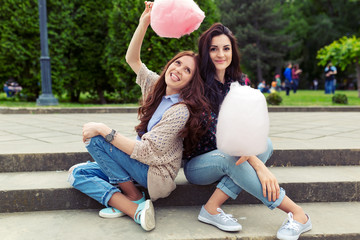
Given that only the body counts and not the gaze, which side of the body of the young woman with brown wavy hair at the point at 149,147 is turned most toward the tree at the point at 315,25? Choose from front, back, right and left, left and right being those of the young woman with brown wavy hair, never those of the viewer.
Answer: back

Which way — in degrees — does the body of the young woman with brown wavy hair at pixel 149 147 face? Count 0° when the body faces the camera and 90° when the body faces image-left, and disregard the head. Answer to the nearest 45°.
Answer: approximately 45°

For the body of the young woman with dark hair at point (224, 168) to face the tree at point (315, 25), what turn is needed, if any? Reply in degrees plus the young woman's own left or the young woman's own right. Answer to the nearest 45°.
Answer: approximately 135° to the young woman's own left

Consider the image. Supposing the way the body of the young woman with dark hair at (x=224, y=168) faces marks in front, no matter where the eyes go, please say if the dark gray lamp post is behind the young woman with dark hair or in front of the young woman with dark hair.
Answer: behind

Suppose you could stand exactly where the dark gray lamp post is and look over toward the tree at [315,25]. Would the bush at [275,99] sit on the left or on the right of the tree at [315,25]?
right

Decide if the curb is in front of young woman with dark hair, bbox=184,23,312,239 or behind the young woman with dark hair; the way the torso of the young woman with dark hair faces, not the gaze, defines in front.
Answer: behind

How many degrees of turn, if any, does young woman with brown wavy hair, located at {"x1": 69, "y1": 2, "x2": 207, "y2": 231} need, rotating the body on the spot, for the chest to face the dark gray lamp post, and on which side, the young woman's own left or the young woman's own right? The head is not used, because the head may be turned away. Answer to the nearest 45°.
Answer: approximately 135° to the young woman's own right

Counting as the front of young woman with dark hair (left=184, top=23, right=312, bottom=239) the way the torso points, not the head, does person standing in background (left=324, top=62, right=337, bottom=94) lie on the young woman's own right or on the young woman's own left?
on the young woman's own left

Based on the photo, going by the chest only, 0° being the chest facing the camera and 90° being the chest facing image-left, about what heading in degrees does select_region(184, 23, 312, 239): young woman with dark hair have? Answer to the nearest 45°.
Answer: approximately 315°

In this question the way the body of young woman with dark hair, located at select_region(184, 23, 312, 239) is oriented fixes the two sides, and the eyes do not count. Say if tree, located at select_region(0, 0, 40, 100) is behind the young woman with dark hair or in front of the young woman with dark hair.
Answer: behind

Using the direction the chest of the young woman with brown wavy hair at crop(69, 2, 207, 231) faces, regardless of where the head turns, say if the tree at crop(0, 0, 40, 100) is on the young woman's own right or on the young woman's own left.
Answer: on the young woman's own right
